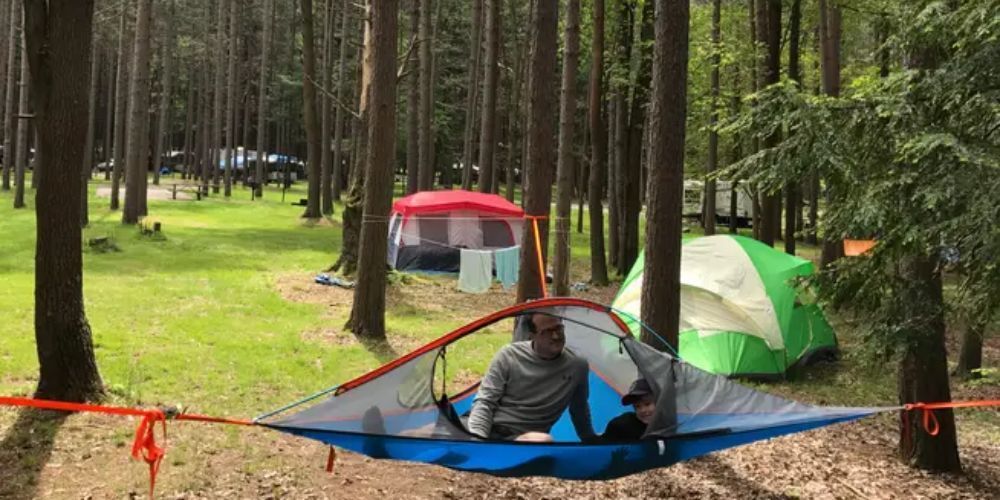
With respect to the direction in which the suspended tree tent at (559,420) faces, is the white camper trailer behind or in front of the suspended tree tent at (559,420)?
behind

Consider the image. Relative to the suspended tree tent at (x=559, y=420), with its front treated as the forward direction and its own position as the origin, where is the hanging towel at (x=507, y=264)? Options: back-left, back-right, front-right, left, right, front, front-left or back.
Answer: back

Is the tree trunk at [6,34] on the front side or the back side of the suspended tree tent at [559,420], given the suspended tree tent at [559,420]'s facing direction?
on the back side

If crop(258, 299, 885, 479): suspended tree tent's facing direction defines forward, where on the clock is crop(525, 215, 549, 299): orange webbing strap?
The orange webbing strap is roughly at 6 o'clock from the suspended tree tent.

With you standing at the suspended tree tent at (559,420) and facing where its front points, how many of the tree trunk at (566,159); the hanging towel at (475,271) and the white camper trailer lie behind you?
3

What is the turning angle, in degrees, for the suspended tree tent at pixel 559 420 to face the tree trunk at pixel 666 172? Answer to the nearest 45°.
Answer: approximately 180°

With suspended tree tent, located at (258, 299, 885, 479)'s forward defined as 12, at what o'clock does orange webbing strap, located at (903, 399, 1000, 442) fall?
The orange webbing strap is roughly at 9 o'clock from the suspended tree tent.

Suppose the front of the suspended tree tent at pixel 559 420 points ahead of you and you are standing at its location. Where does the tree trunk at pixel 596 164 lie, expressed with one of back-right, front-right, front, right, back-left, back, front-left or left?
back

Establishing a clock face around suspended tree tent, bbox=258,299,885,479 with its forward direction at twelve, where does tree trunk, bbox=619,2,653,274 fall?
The tree trunk is roughly at 6 o'clock from the suspended tree tent.

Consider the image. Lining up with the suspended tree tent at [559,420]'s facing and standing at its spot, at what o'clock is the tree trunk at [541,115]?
The tree trunk is roughly at 6 o'clock from the suspended tree tent.

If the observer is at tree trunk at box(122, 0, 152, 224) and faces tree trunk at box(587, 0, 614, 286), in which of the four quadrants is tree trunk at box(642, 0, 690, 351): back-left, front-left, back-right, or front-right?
front-right

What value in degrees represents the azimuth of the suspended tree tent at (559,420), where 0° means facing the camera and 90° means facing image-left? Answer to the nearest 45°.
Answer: approximately 0°
